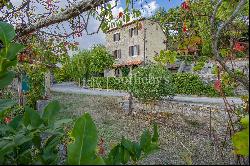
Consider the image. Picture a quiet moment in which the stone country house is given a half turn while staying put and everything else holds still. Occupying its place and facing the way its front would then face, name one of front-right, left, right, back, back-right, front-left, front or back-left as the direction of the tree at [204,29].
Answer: back-right

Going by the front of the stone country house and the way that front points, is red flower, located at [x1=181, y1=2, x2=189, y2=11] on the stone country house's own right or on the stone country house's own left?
on the stone country house's own left

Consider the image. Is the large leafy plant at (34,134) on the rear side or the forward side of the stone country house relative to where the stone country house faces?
on the forward side

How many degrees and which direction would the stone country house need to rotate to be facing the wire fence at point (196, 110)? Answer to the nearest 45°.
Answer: approximately 45° to its left

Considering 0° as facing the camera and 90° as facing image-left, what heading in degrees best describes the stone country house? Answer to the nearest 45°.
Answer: approximately 45°

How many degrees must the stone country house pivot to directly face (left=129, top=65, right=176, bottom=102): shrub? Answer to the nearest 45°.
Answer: approximately 45° to its left
